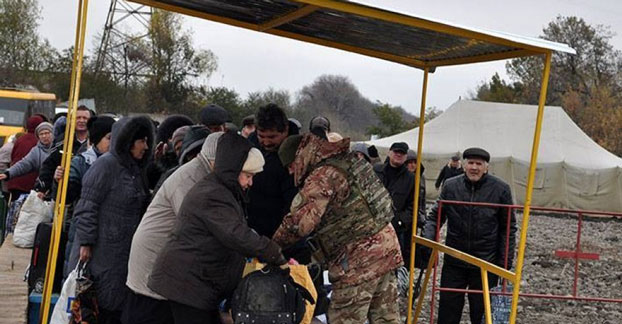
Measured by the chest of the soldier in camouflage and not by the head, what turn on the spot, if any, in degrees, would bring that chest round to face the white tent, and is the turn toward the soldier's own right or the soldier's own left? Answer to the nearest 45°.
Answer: approximately 90° to the soldier's own right

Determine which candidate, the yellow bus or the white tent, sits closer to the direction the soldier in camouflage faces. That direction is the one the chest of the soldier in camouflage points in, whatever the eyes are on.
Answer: the yellow bus

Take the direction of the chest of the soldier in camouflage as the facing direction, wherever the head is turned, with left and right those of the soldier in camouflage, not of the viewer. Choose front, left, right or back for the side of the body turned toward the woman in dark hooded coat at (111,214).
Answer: front

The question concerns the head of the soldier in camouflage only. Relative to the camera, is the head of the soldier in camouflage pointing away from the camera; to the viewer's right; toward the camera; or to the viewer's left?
to the viewer's left

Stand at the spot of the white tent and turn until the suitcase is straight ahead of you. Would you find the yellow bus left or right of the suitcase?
right

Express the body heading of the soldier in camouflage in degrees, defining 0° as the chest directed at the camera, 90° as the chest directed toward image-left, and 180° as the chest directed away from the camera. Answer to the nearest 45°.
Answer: approximately 90°
